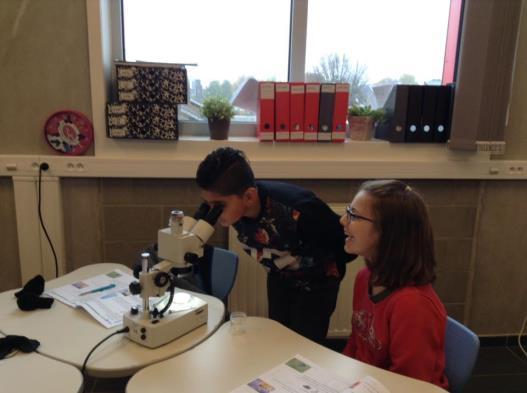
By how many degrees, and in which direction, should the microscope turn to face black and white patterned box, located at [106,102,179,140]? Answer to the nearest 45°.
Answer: approximately 45° to its left

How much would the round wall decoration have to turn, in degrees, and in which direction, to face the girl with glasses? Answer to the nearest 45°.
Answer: approximately 45° to its left

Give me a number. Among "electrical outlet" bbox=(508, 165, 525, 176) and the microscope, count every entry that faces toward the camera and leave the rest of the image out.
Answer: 1

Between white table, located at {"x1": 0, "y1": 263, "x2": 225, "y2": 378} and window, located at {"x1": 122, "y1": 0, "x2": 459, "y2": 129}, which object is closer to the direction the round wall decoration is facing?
the white table

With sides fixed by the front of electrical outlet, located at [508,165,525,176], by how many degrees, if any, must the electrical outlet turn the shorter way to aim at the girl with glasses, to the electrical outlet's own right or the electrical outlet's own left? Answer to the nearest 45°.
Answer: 0° — it already faces them

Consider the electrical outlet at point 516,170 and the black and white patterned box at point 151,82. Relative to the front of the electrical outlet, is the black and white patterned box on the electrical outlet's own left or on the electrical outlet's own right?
on the electrical outlet's own right

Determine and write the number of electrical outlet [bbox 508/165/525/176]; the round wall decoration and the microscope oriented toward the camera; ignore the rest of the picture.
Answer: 2

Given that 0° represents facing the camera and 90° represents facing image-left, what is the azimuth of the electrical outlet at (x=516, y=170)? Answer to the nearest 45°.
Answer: approximately 0°

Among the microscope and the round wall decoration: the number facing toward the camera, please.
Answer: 1

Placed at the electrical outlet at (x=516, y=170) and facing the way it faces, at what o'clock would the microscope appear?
The microscope is roughly at 1 o'clock from the electrical outlet.

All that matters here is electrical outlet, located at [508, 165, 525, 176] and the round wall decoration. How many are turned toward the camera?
2
